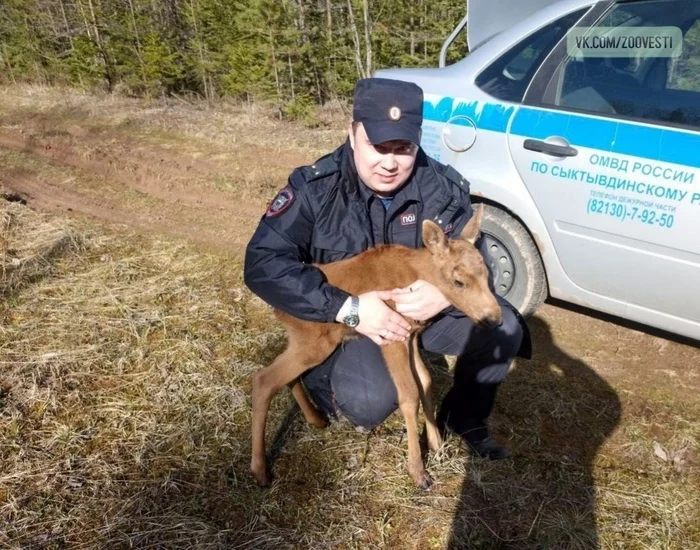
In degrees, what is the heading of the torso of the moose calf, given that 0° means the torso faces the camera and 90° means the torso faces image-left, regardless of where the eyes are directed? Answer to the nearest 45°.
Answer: approximately 270°

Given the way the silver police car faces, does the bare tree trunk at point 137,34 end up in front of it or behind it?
behind

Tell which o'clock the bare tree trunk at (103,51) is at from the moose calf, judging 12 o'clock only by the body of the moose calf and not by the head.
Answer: The bare tree trunk is roughly at 8 o'clock from the moose calf.

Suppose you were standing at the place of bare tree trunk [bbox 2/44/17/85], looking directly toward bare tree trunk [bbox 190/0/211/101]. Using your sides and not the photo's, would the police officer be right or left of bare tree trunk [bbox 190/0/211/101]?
right

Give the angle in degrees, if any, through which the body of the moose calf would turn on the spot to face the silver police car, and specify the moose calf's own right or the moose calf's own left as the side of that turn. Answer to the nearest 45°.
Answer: approximately 45° to the moose calf's own left

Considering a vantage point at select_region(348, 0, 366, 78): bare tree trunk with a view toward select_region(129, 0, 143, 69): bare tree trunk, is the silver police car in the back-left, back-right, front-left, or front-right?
back-left

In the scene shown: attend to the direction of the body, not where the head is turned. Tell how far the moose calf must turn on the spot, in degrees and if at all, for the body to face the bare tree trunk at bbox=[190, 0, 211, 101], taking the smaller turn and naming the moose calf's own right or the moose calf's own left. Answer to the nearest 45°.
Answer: approximately 90° to the moose calf's own left

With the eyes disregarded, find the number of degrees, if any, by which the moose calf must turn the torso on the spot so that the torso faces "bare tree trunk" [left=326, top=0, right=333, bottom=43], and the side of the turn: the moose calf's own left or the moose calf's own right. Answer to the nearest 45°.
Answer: approximately 90° to the moose calf's own left

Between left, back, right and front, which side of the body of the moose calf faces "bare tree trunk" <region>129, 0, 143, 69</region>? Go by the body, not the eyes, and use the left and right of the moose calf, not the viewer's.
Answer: left

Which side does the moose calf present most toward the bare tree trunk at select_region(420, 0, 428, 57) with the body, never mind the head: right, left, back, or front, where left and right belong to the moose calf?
left

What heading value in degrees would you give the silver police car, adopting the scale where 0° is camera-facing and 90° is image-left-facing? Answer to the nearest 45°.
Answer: approximately 315°

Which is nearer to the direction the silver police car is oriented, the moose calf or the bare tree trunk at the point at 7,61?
the moose calf

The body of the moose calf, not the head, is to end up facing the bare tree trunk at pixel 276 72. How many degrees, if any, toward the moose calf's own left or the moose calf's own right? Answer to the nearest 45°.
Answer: approximately 90° to the moose calf's own left
